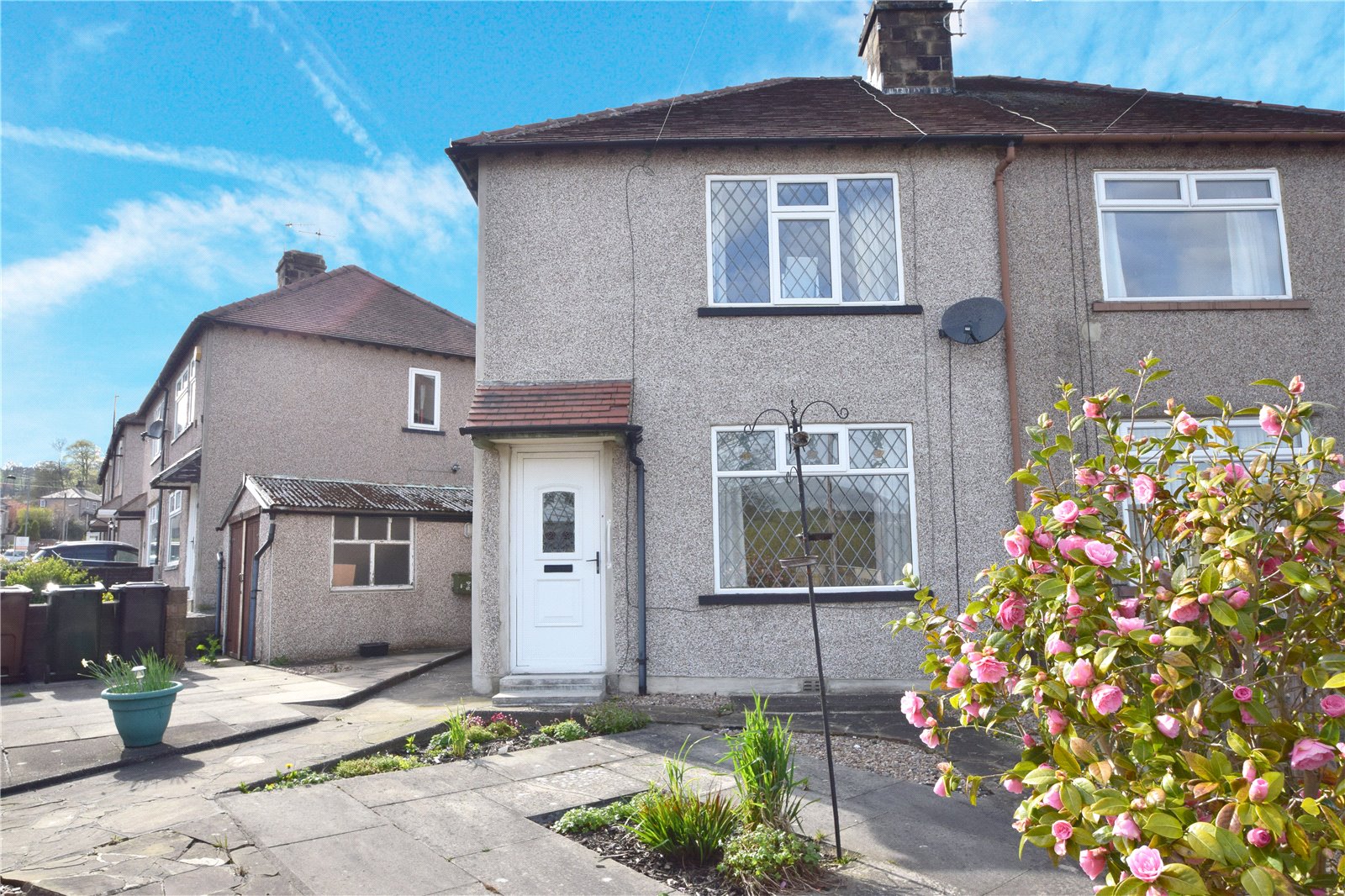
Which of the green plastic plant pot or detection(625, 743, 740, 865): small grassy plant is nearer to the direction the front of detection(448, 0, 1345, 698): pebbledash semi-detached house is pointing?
the small grassy plant

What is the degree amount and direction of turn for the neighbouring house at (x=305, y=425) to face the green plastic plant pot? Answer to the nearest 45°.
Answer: approximately 90° to its left

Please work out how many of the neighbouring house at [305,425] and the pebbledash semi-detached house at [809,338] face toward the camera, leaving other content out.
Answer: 1

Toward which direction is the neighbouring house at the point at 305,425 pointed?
to the viewer's left

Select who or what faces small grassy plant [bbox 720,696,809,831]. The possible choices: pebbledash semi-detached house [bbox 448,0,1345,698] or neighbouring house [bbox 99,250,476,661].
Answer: the pebbledash semi-detached house

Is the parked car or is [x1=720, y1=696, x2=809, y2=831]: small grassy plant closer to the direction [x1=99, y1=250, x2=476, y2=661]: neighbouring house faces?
the parked car

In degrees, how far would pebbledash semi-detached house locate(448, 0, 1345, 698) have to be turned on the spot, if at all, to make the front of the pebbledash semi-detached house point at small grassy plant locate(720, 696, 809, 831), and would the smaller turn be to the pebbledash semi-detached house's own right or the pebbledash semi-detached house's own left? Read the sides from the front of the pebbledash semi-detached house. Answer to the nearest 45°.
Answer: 0° — it already faces it

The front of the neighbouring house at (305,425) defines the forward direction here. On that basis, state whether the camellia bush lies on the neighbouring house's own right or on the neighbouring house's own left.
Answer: on the neighbouring house's own left

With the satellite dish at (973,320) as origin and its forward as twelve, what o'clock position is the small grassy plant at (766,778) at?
The small grassy plant is roughly at 11 o'clock from the satellite dish.

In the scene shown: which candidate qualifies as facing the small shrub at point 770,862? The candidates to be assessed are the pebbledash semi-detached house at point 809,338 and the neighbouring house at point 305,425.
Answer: the pebbledash semi-detached house

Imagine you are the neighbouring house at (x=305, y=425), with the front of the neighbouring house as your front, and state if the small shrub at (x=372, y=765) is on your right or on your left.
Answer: on your left
